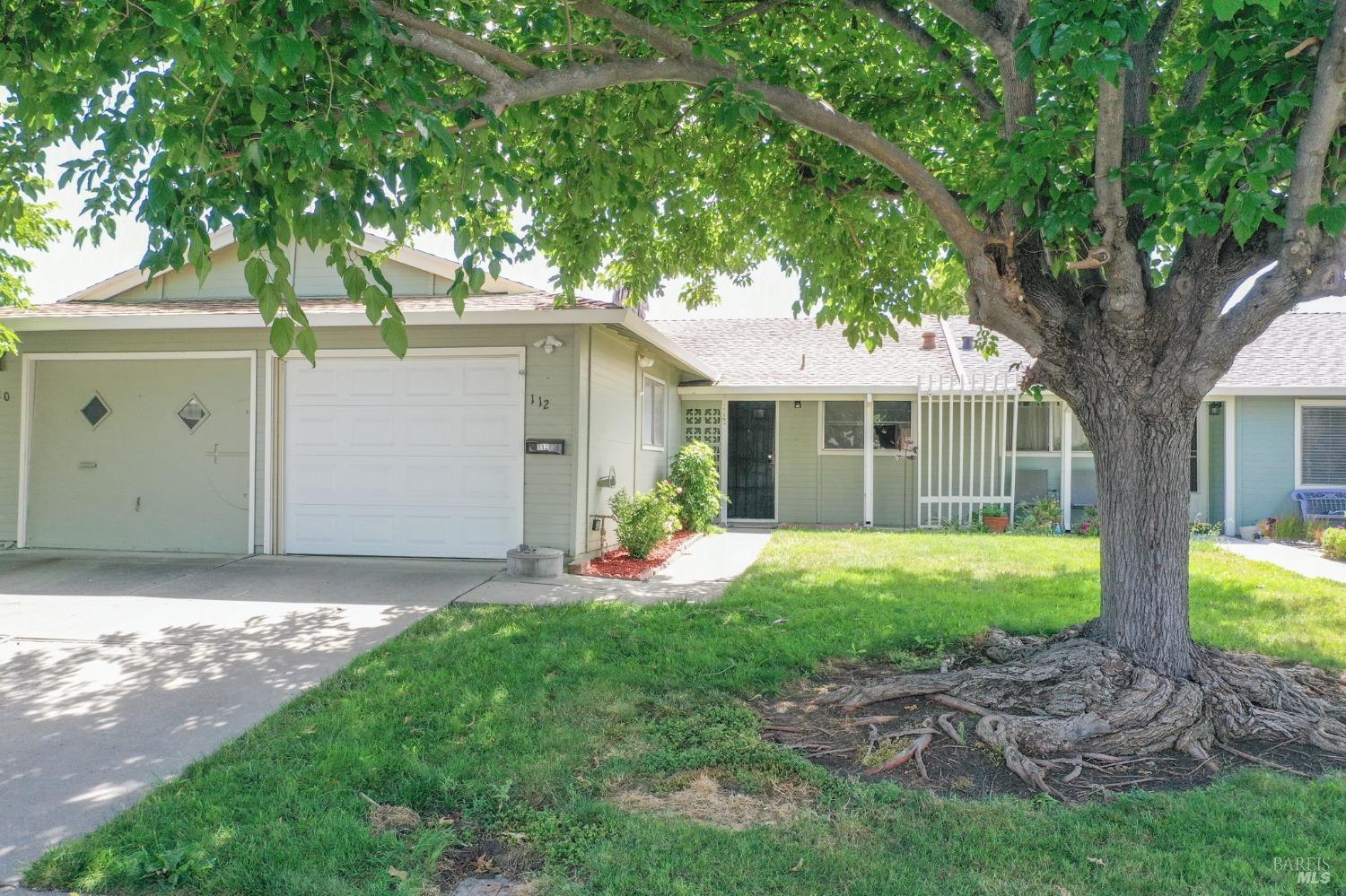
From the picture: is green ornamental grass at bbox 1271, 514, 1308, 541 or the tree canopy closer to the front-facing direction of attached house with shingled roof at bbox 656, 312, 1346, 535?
the tree canopy

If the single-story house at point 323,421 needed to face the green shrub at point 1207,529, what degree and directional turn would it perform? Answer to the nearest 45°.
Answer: approximately 90° to its left

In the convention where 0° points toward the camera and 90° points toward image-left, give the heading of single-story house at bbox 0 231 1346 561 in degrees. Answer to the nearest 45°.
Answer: approximately 0°

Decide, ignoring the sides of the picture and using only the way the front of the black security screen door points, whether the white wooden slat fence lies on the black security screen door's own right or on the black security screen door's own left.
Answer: on the black security screen door's own left

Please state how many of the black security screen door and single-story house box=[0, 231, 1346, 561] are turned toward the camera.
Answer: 2

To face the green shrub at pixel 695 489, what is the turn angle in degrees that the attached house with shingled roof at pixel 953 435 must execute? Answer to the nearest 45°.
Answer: approximately 45° to its right

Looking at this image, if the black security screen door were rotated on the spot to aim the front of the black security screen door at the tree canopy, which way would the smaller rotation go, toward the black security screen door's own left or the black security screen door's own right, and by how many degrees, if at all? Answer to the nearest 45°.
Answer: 0° — it already faces it
